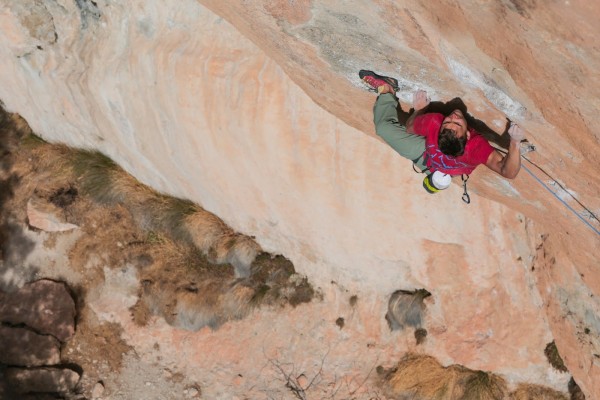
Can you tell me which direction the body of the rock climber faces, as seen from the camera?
away from the camera
